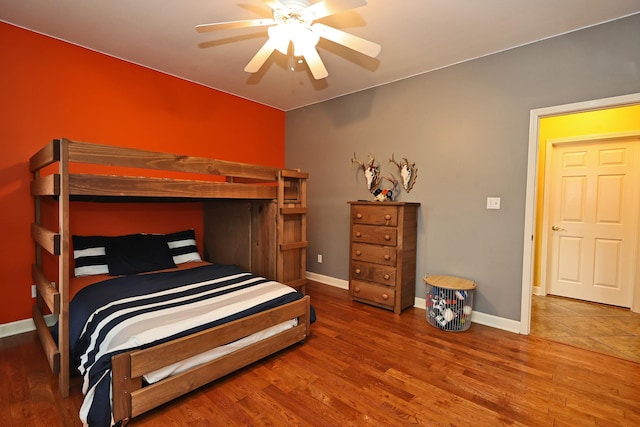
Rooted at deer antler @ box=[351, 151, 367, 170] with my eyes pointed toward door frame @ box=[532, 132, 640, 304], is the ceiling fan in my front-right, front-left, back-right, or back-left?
back-right

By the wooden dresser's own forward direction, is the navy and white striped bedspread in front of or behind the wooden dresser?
in front

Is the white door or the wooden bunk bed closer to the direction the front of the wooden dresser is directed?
the wooden bunk bed

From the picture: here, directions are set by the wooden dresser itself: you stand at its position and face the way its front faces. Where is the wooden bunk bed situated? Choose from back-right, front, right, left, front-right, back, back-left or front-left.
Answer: front

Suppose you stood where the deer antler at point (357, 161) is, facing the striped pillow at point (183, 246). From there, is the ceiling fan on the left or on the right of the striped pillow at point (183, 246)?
left

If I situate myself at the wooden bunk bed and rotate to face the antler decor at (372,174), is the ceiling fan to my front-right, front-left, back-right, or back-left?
front-right
